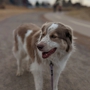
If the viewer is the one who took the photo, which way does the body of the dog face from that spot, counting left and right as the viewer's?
facing the viewer and to the right of the viewer
